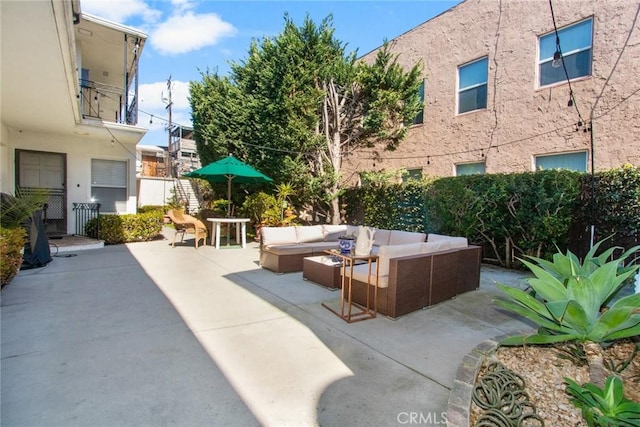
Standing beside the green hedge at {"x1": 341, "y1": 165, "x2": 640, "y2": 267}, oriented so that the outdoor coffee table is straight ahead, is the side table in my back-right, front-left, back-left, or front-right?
front-left

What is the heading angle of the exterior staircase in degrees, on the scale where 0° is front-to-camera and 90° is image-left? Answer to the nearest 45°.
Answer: approximately 315°

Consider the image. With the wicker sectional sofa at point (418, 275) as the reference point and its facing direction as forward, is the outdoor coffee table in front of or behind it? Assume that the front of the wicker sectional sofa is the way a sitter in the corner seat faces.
in front

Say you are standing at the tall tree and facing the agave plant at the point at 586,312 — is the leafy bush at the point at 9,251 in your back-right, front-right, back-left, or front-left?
front-right

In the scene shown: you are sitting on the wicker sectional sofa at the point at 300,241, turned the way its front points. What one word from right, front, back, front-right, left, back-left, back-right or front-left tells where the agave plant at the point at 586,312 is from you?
front

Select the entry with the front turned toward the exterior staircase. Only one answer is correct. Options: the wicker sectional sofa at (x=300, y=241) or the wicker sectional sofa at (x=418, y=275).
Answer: the wicker sectional sofa at (x=418, y=275)

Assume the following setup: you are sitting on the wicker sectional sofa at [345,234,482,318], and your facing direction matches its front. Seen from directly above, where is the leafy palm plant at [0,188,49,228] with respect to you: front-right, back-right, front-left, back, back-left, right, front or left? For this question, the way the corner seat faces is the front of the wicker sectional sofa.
front-left

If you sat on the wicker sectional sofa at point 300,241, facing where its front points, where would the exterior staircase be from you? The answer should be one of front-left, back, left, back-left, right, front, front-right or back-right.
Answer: back

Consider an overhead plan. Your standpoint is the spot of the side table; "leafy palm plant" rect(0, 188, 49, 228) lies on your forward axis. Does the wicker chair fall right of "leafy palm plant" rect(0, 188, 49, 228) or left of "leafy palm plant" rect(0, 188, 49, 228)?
right

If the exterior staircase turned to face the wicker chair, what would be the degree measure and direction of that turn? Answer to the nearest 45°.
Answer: approximately 45° to its right

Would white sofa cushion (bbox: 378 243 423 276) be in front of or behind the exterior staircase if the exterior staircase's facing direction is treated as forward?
in front

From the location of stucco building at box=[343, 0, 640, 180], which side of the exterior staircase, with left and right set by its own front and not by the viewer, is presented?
front

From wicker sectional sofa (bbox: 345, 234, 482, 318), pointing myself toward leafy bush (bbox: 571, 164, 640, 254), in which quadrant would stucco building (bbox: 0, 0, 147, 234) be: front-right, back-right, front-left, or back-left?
back-left
